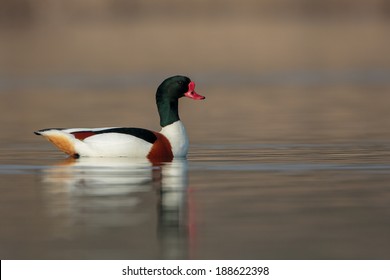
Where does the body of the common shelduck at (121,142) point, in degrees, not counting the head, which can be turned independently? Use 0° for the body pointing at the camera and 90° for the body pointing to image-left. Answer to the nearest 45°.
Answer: approximately 270°
